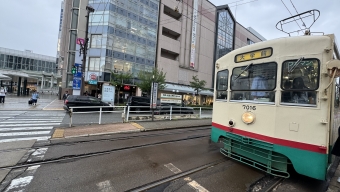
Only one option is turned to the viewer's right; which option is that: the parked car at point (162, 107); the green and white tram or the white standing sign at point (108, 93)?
the parked car

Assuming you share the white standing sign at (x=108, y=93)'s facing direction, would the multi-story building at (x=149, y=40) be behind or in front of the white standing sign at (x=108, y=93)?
behind

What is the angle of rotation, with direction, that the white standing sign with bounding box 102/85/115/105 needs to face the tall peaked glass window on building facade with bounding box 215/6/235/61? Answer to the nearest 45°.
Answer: approximately 135° to its left

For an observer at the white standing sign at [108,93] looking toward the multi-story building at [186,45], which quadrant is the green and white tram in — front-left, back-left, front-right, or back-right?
back-right

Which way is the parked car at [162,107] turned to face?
to the viewer's right

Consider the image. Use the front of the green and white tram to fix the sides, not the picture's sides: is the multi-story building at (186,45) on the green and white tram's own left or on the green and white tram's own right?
on the green and white tram's own right

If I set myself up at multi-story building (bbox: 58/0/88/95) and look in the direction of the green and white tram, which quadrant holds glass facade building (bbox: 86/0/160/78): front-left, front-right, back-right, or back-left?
front-left

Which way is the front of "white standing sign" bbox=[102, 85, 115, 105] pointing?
toward the camera

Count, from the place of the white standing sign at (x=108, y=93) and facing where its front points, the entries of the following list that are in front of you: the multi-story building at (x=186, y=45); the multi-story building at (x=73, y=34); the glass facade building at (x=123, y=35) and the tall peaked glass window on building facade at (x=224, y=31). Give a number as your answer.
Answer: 0

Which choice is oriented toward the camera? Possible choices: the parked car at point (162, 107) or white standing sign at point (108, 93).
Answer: the white standing sign

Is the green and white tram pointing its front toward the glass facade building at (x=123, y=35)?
no

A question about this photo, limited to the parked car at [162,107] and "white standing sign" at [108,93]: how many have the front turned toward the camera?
1

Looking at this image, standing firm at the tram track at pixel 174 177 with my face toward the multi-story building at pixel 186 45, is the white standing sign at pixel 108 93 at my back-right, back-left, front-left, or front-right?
front-left

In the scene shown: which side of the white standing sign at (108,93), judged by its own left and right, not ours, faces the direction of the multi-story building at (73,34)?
back

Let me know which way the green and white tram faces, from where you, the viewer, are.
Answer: facing the viewer and to the left of the viewer

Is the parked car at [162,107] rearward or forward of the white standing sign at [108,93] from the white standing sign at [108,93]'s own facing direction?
forward
